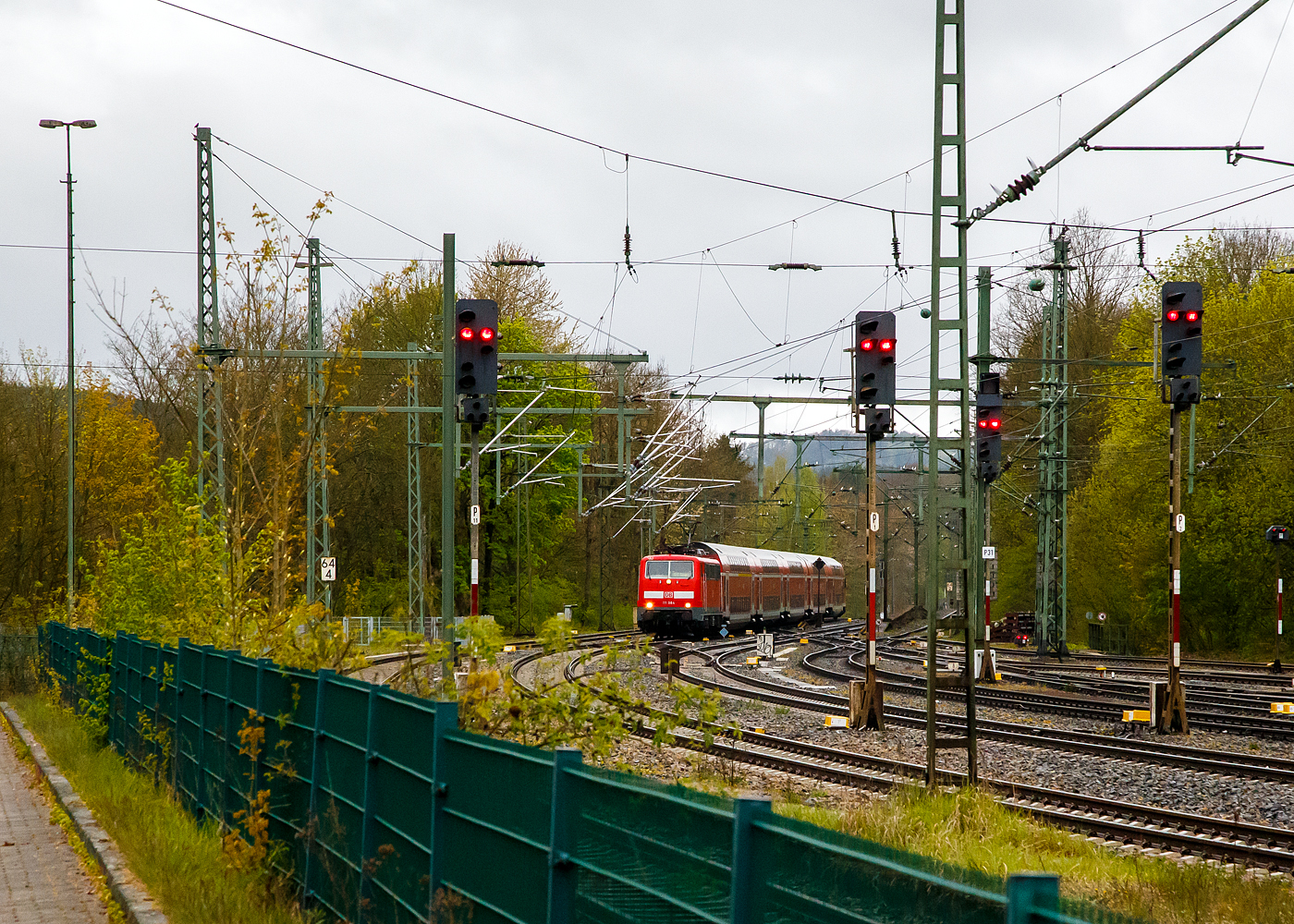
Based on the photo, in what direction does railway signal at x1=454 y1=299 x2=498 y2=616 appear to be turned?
toward the camera

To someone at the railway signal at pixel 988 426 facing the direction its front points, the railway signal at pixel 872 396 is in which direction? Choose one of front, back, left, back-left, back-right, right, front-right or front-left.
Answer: front

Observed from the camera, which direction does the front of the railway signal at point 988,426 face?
facing the viewer

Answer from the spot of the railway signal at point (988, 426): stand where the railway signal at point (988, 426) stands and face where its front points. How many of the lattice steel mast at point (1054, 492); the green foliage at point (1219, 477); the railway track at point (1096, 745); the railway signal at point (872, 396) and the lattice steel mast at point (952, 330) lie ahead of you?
3

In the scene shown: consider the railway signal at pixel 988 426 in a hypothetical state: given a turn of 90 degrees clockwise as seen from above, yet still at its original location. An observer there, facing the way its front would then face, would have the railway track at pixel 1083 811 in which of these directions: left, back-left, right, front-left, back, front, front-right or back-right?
left

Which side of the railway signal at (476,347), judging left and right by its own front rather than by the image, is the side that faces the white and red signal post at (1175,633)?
left

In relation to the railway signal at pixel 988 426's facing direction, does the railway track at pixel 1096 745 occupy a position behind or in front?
in front

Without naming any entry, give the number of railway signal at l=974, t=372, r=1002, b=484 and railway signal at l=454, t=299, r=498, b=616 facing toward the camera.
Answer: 2

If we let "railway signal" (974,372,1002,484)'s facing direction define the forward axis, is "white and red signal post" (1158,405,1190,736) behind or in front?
in front
